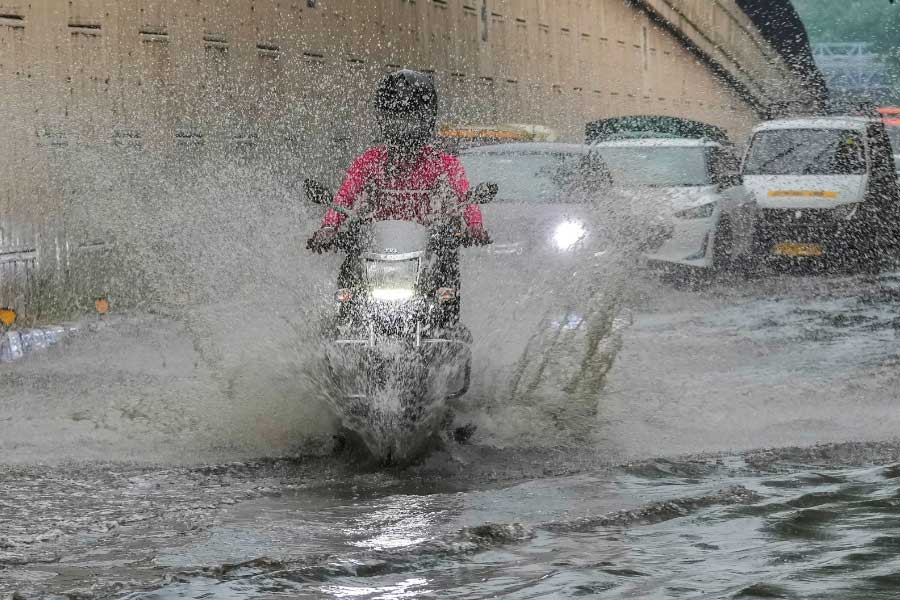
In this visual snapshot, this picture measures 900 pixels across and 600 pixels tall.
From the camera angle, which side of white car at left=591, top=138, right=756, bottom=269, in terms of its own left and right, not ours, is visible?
front

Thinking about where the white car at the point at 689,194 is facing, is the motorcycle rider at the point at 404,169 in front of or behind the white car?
in front

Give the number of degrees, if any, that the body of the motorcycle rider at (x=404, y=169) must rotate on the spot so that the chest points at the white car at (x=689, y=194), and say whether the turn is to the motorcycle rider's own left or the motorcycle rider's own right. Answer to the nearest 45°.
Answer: approximately 180°

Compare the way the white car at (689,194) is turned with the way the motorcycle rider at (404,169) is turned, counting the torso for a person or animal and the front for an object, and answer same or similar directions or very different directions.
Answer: same or similar directions

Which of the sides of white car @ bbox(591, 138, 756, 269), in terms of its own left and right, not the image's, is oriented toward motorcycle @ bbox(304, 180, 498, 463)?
front

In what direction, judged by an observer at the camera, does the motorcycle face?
facing the viewer

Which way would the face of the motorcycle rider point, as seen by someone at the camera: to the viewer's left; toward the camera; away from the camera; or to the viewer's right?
toward the camera

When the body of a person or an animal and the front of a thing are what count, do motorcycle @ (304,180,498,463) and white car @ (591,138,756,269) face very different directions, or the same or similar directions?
same or similar directions

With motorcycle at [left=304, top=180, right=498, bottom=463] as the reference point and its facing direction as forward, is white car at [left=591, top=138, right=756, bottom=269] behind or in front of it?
behind
